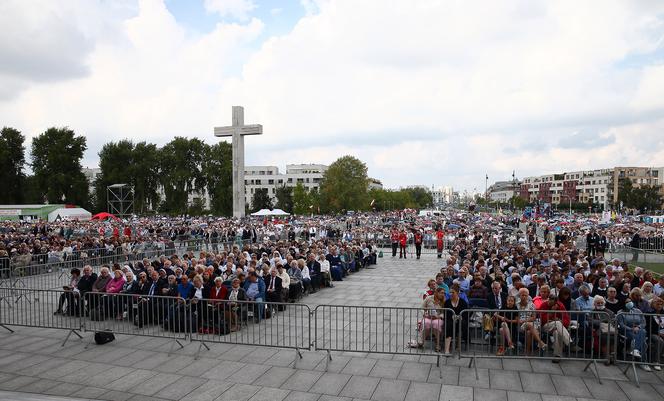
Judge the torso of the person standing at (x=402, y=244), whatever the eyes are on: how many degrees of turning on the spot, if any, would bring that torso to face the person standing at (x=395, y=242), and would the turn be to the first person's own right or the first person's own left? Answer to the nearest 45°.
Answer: approximately 135° to the first person's own right

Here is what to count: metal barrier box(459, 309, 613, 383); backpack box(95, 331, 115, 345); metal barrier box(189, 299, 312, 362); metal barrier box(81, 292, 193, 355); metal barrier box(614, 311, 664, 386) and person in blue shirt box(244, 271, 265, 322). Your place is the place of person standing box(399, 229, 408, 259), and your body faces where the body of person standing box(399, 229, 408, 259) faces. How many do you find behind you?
0

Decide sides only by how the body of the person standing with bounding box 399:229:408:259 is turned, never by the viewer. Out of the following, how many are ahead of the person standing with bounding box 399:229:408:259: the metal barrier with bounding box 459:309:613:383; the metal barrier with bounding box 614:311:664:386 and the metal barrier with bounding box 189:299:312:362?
3

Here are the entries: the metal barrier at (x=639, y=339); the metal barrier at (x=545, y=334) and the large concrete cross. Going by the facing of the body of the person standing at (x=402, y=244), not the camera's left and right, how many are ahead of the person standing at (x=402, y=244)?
2

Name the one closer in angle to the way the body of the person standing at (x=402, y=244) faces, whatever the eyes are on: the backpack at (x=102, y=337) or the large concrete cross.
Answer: the backpack

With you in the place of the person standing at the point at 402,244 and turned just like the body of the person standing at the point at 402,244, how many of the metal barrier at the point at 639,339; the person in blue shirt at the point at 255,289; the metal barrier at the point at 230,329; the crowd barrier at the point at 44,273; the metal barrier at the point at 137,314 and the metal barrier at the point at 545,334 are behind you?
0

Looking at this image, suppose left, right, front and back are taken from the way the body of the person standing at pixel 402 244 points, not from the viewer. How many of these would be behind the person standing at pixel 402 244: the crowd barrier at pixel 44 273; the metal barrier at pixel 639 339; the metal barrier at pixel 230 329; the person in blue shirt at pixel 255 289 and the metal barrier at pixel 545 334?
0

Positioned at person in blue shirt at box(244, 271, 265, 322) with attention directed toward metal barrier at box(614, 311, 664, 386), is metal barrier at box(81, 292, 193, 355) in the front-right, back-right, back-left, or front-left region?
back-right

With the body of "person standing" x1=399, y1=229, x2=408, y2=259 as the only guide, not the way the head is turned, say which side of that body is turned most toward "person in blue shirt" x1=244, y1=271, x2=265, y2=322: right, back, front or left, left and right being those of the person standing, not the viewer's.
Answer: front

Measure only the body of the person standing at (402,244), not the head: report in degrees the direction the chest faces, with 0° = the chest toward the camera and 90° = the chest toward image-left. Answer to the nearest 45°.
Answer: approximately 0°

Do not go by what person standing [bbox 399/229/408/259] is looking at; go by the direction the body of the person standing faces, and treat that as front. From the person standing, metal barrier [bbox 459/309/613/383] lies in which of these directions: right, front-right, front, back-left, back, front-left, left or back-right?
front

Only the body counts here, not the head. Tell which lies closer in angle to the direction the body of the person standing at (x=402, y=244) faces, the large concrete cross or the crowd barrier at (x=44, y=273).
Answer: the crowd barrier

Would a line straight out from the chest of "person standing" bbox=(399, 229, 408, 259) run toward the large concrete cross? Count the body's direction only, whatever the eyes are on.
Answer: no

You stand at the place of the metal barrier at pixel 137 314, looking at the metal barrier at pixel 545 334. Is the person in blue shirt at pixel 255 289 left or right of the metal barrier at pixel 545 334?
left

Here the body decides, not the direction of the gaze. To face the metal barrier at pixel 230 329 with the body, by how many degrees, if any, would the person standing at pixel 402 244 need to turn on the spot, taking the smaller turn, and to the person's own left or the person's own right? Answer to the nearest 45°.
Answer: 0° — they already face it

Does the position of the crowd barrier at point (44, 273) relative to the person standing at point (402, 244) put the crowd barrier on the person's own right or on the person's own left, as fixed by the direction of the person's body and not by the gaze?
on the person's own right

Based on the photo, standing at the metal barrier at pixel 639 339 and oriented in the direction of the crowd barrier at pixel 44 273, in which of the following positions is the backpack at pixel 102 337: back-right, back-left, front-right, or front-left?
front-left

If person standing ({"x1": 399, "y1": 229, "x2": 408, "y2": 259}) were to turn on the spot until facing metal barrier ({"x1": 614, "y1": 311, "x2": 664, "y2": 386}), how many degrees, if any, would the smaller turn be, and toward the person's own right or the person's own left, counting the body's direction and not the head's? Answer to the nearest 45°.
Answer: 0° — they already face it

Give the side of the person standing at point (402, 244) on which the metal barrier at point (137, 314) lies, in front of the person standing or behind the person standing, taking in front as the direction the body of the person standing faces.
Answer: in front
